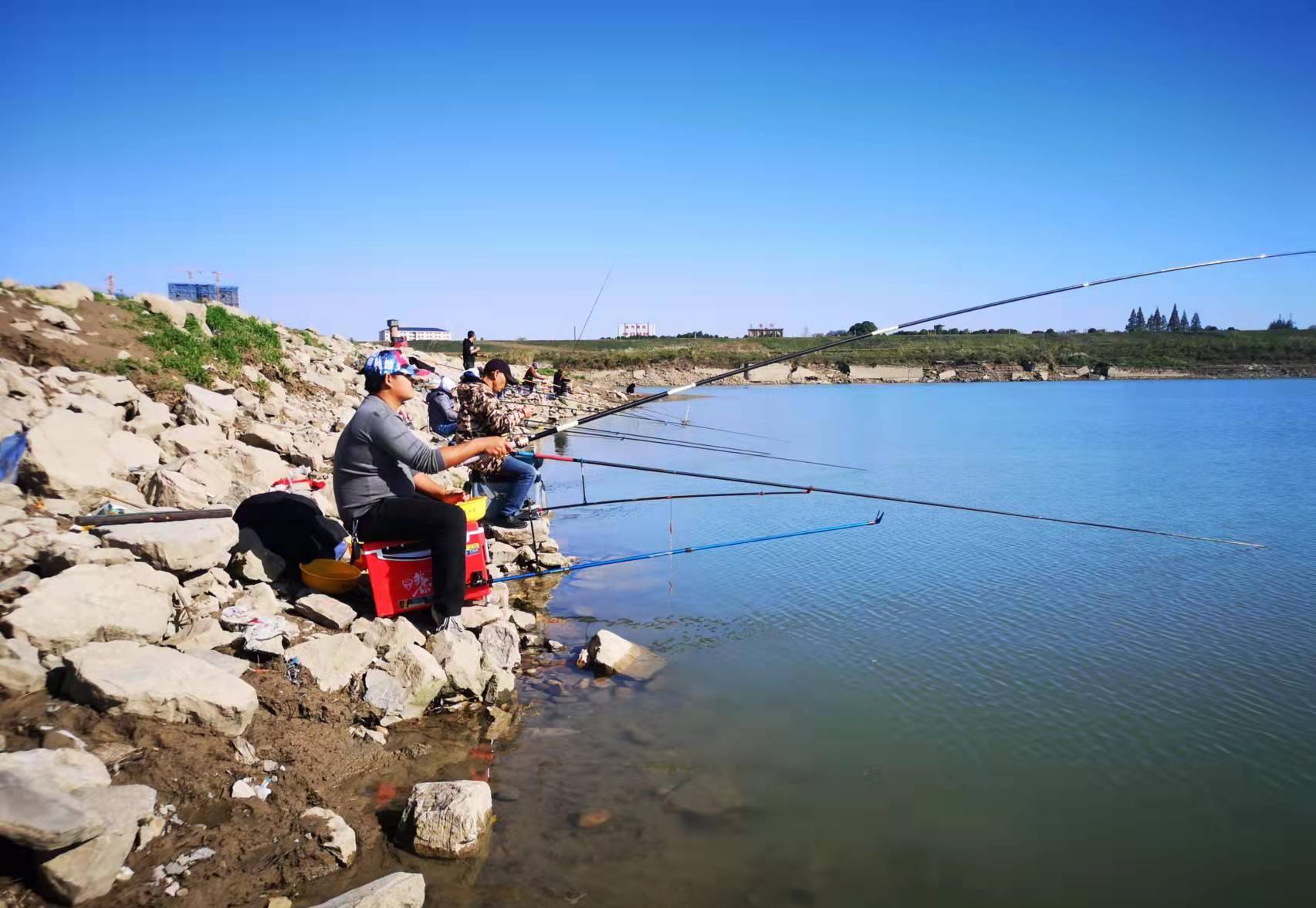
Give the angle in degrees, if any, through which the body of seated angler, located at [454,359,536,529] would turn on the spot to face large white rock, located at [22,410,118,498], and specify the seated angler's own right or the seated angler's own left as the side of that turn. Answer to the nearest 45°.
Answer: approximately 180°

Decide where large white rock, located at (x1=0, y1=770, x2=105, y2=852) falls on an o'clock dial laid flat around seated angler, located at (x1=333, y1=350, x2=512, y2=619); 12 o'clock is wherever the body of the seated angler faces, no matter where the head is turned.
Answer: The large white rock is roughly at 4 o'clock from the seated angler.

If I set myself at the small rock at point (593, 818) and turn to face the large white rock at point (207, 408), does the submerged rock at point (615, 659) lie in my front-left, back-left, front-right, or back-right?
front-right

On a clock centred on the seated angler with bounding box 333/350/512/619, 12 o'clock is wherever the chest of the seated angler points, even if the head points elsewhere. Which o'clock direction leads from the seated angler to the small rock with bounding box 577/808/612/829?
The small rock is roughly at 2 o'clock from the seated angler.

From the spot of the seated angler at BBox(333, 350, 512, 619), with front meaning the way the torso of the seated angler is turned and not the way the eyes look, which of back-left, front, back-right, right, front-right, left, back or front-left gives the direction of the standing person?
left

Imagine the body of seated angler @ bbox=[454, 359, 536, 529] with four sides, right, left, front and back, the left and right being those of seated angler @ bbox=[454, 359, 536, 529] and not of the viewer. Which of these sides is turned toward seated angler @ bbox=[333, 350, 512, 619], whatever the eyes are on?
right

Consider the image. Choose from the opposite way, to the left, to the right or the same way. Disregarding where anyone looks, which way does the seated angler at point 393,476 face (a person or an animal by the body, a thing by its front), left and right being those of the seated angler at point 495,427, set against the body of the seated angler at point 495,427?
the same way

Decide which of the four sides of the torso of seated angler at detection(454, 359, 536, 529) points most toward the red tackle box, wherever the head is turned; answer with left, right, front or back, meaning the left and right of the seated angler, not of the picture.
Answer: right

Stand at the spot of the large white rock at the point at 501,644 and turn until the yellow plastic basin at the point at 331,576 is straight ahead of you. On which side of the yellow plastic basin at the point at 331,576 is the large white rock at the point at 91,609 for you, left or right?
left

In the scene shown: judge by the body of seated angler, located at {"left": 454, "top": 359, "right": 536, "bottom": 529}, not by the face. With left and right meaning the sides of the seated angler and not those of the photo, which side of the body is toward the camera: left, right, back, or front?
right

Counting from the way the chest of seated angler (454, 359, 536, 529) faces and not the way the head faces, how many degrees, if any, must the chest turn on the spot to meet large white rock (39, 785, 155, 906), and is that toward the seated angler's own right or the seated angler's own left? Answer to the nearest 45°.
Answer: approximately 90° to the seated angler's own right

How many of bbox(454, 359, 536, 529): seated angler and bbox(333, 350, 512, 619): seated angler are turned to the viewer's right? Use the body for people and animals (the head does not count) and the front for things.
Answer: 2

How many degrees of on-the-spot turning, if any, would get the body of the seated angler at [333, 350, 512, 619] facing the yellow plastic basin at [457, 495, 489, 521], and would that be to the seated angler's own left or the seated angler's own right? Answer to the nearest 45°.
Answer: approximately 45° to the seated angler's own left

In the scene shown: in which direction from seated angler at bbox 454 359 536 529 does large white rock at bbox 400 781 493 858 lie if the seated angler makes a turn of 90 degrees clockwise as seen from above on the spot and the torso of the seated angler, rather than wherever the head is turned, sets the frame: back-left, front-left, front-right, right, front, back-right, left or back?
front

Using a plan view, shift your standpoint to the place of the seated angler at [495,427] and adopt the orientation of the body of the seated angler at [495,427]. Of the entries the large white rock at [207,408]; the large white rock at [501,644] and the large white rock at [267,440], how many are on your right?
1

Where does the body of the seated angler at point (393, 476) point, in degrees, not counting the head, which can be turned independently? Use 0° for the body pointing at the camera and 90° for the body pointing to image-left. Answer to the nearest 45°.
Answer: approximately 270°
